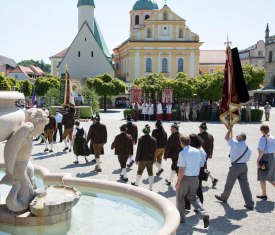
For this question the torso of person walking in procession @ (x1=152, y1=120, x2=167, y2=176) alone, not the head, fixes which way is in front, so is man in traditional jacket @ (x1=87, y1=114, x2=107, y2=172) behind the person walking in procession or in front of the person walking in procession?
in front

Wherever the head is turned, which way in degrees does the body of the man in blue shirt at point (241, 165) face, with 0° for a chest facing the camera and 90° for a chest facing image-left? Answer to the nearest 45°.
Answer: approximately 135°

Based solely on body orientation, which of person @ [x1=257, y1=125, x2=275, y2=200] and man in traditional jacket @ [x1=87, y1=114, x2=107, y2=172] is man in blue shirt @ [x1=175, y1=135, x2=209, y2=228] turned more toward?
the man in traditional jacket

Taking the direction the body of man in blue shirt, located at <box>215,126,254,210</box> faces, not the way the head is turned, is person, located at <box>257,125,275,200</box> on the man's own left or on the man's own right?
on the man's own right

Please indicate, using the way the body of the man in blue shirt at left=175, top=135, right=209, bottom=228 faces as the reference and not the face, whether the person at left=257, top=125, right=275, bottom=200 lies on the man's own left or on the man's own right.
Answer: on the man's own right

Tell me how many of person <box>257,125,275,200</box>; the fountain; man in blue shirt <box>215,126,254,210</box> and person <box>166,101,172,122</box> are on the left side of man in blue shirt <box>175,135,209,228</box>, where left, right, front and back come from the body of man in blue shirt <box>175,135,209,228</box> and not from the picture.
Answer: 1

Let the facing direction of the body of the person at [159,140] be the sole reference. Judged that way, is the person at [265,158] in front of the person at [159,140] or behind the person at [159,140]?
behind

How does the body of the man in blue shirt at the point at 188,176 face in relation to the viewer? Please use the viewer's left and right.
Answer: facing away from the viewer and to the left of the viewer
